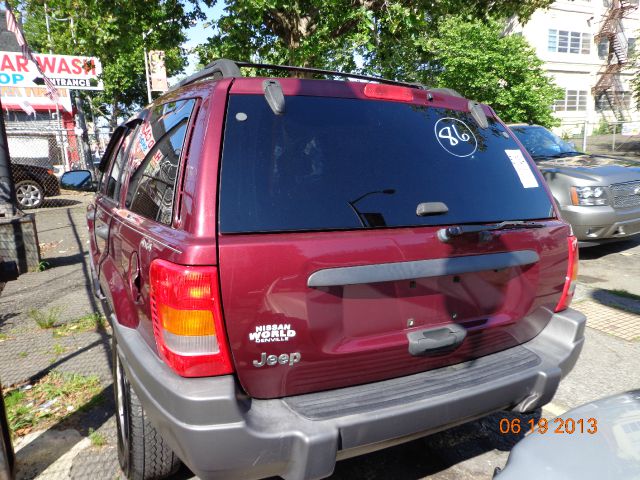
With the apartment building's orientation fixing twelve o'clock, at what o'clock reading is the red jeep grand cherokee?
The red jeep grand cherokee is roughly at 12 o'clock from the apartment building.

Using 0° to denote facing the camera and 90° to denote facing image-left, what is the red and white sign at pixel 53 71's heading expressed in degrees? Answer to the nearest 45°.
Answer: approximately 0°

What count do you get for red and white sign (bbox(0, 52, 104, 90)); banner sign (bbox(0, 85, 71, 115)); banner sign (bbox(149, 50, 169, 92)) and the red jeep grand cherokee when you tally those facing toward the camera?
3

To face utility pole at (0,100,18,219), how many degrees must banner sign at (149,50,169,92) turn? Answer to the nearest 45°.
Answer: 0° — it already faces it

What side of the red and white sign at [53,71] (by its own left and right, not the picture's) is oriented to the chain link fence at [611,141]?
left

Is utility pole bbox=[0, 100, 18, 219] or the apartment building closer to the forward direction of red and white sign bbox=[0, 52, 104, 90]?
the utility pole

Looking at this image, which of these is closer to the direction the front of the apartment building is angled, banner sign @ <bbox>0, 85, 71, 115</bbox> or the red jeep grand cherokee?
the red jeep grand cherokee

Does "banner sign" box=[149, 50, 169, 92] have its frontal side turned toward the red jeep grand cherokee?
yes

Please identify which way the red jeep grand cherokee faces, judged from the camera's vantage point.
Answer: facing away from the viewer and to the left of the viewer

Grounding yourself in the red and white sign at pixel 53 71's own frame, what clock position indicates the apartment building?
The apartment building is roughly at 9 o'clock from the red and white sign.
